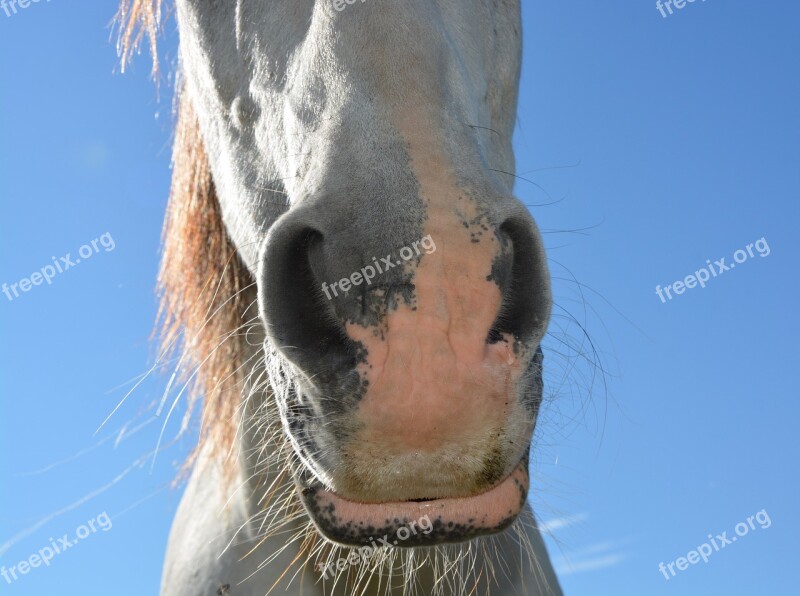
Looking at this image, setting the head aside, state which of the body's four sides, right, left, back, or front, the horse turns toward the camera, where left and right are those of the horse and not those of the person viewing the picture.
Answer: front
